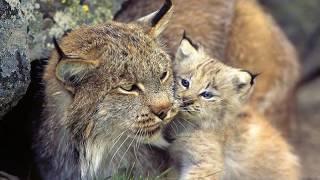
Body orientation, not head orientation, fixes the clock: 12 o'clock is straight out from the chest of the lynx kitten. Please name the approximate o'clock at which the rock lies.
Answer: The rock is roughly at 1 o'clock from the lynx kitten.

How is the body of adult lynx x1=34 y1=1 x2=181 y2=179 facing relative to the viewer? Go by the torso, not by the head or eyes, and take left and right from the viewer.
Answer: facing the viewer and to the right of the viewer

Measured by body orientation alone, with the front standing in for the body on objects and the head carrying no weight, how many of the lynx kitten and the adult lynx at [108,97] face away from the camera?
0

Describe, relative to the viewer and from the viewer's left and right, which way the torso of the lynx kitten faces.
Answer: facing the viewer and to the left of the viewer

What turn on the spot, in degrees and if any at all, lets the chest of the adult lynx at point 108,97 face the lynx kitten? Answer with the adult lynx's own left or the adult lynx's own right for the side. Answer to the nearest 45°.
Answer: approximately 45° to the adult lynx's own left
